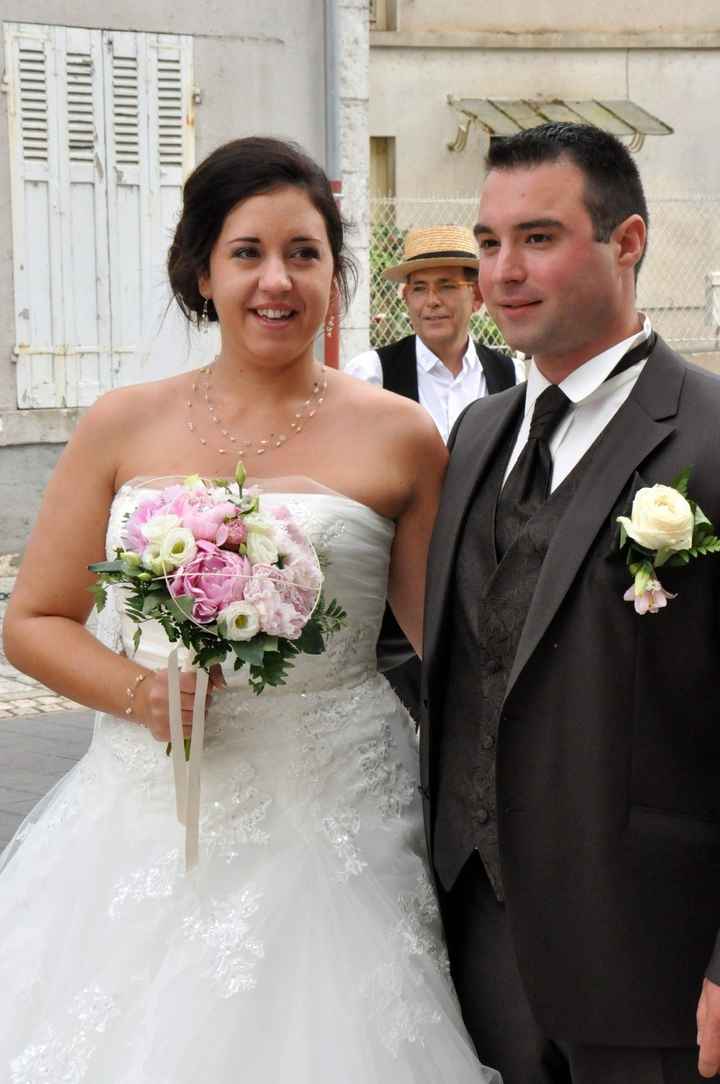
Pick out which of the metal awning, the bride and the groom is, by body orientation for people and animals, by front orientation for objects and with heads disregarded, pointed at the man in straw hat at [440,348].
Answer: the metal awning

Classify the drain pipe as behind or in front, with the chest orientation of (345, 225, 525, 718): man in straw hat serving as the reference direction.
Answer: behind

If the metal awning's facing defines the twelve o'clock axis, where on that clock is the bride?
The bride is roughly at 12 o'clock from the metal awning.

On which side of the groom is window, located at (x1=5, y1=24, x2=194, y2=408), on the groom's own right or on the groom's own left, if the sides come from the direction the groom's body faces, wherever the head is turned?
on the groom's own right

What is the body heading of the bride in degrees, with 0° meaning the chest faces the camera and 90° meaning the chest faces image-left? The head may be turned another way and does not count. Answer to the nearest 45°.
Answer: approximately 0°
